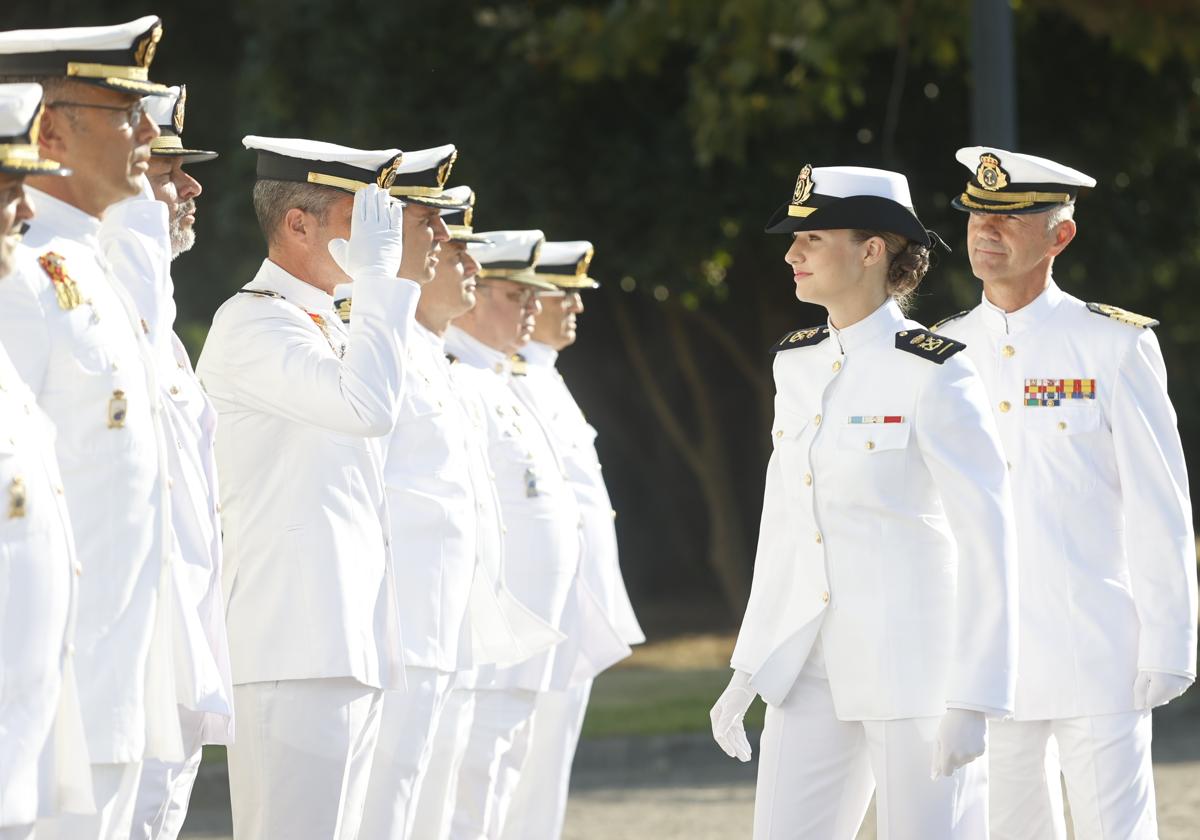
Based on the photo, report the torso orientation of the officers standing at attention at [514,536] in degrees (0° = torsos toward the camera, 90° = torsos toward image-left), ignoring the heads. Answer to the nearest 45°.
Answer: approximately 315°

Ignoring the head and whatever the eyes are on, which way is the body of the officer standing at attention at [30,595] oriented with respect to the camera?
to the viewer's right

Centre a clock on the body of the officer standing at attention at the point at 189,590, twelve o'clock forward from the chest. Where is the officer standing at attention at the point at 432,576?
the officer standing at attention at the point at 432,576 is roughly at 10 o'clock from the officer standing at attention at the point at 189,590.

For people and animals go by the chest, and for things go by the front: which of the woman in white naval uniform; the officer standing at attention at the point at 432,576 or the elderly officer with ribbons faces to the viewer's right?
the officer standing at attention

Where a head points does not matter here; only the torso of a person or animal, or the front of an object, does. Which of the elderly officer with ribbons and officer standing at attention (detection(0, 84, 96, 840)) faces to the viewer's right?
the officer standing at attention

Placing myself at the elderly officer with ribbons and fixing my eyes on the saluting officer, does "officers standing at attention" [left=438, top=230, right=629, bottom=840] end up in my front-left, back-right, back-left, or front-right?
front-right

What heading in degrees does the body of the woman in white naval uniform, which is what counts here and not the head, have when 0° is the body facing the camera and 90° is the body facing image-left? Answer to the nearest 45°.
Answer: approximately 45°

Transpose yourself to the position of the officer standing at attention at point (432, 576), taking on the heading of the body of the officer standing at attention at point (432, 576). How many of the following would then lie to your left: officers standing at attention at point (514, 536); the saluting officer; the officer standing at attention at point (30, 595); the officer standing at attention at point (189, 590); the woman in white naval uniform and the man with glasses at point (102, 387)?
1

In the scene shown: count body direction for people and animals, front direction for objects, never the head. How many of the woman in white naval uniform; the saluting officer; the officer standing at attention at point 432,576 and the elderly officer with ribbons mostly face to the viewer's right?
2

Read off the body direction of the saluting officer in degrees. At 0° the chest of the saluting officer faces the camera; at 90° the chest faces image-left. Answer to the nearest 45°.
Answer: approximately 270°

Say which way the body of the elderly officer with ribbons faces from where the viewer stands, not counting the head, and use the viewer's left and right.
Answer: facing the viewer and to the left of the viewer

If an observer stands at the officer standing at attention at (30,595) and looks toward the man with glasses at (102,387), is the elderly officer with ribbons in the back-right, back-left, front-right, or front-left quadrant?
front-right

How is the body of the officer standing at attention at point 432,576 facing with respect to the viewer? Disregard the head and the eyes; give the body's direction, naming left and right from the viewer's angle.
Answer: facing to the right of the viewer
